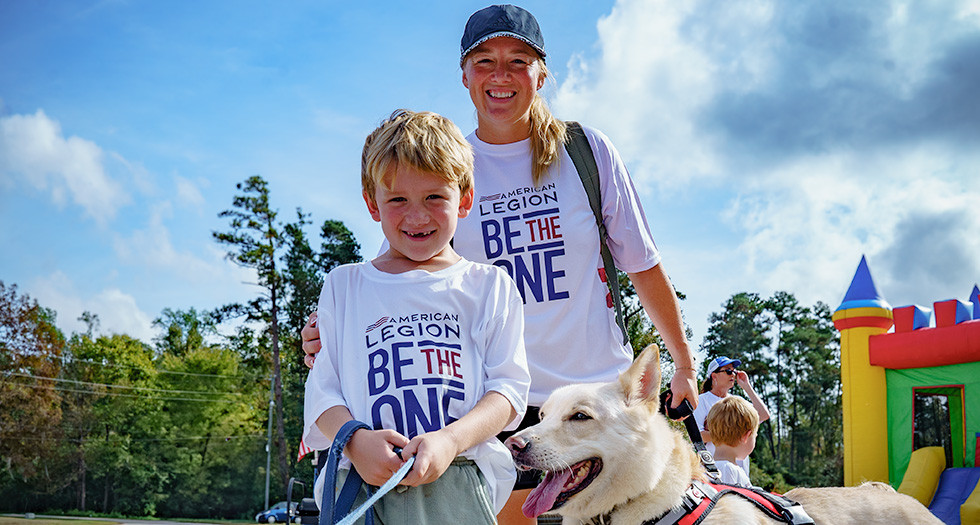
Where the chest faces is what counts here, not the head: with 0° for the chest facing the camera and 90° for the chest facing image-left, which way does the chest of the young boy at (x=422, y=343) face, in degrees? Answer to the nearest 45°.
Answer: approximately 0°

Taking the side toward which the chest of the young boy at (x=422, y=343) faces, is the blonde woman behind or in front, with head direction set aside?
behind

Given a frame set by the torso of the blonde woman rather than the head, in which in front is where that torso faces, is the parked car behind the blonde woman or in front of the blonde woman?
behind

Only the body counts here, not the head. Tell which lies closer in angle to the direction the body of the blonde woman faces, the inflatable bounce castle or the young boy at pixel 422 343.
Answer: the young boy

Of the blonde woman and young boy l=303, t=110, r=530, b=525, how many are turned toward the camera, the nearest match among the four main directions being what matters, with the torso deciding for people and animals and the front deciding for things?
2

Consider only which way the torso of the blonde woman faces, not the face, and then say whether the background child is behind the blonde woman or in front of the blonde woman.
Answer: behind

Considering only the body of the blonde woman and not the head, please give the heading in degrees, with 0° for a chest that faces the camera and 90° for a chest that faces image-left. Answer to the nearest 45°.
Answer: approximately 0°
